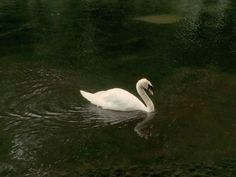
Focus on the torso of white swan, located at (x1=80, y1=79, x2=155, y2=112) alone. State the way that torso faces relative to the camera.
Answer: to the viewer's right
